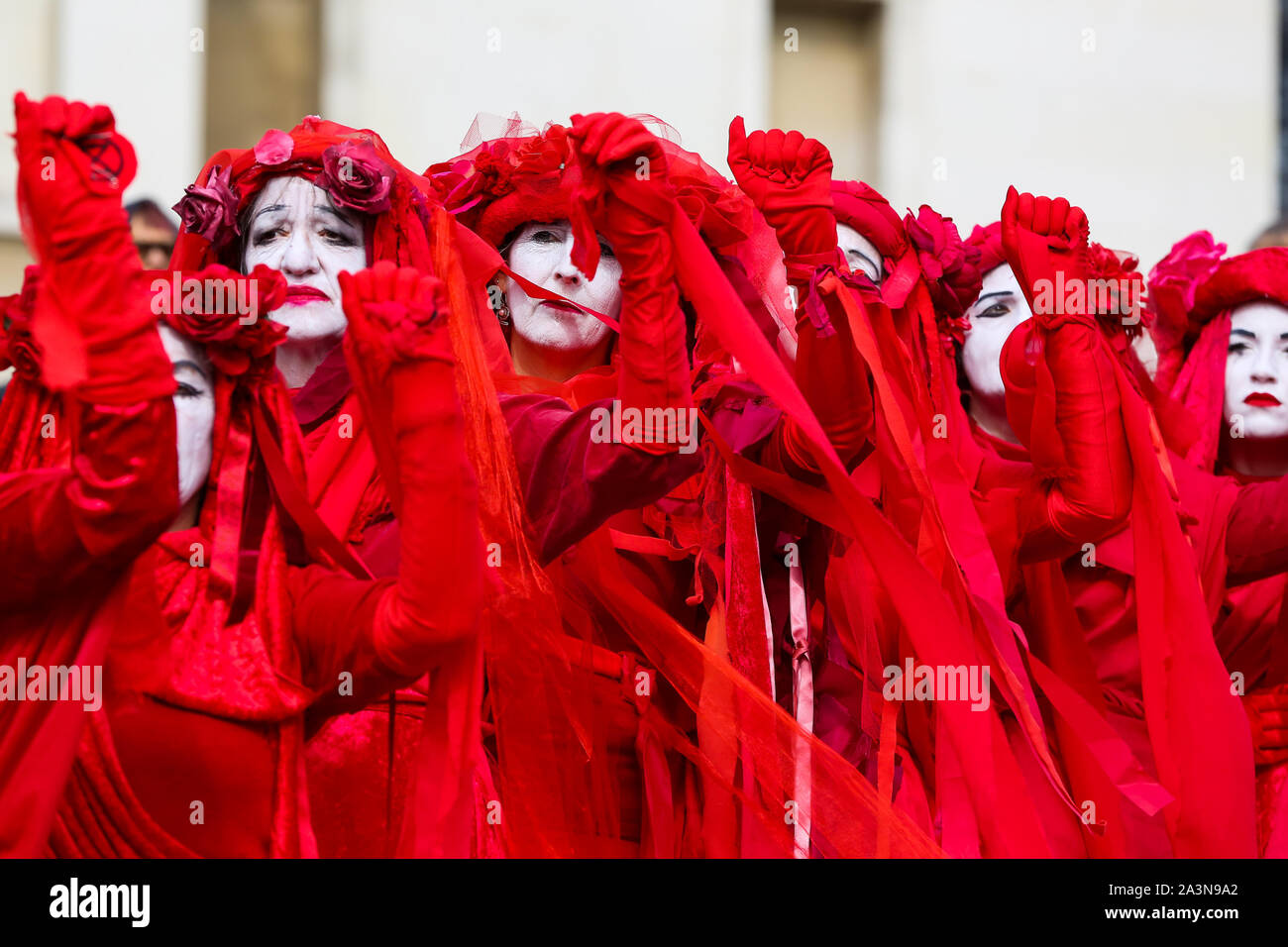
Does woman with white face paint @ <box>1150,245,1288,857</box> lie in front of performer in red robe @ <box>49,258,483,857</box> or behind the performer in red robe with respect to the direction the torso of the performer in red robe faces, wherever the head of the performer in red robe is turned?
behind

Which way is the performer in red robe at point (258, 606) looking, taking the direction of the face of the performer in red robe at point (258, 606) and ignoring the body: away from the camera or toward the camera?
toward the camera

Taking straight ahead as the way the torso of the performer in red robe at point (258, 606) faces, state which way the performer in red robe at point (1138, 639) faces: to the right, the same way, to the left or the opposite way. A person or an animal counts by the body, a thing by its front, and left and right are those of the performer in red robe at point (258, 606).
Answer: the same way

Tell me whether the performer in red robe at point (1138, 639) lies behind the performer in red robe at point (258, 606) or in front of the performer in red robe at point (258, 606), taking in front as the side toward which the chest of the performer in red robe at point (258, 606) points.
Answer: behind

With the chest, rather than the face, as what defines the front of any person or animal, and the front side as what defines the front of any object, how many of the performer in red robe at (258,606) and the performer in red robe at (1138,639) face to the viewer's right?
0

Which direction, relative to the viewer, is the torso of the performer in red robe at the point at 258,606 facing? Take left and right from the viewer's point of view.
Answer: facing the viewer and to the left of the viewer

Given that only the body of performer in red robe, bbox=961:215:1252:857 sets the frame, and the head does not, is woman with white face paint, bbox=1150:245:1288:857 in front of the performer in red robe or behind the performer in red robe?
behind

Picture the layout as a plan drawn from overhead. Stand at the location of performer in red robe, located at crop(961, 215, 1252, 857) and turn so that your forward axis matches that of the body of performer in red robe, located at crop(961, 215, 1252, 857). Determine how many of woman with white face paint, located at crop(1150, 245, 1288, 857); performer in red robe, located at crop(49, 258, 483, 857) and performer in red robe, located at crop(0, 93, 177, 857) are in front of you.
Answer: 2

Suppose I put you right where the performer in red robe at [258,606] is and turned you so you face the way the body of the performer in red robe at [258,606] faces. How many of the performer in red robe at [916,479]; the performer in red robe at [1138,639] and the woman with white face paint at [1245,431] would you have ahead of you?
0
